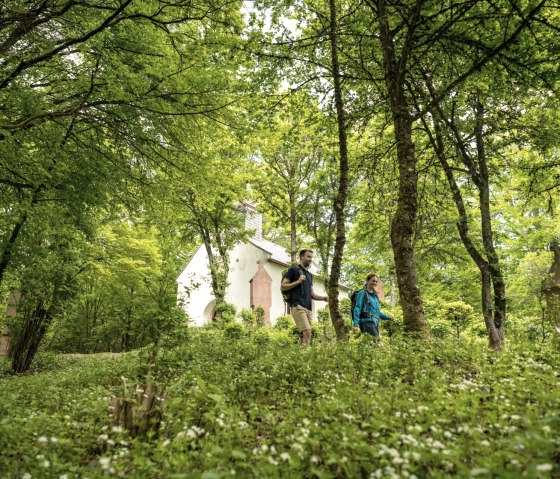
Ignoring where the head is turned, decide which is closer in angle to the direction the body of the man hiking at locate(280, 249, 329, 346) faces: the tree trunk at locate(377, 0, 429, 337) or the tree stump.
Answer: the tree trunk

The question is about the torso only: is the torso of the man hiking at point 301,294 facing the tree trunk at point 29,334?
no

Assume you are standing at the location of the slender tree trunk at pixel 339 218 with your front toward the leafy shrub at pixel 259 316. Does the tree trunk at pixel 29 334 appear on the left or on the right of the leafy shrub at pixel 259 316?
left

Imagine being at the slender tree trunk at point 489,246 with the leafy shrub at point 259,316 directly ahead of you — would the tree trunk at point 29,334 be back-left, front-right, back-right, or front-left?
front-left

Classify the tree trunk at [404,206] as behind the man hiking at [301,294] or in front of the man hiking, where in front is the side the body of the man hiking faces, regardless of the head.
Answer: in front

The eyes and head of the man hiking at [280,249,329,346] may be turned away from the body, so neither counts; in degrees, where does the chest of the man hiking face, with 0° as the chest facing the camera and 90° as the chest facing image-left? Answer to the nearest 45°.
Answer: approximately 315°

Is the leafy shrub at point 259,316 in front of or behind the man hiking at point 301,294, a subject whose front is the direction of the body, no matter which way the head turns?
behind

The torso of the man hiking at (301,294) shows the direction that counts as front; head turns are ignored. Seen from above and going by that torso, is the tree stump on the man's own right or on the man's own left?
on the man's own right

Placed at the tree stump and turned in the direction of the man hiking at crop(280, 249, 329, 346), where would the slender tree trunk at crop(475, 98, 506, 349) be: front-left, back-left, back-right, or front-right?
front-right
